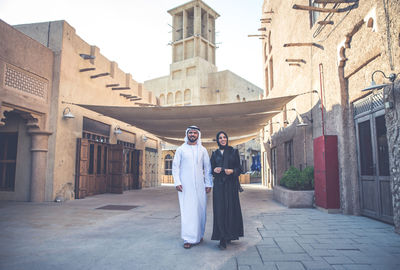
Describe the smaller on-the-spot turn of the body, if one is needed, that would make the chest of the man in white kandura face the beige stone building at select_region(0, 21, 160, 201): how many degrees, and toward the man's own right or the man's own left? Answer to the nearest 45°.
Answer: approximately 135° to the man's own right

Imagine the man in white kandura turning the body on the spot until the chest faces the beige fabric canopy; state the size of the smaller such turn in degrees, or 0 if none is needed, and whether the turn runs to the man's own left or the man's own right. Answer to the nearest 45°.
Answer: approximately 180°

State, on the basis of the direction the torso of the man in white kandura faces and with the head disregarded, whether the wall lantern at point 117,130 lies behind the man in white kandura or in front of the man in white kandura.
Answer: behind

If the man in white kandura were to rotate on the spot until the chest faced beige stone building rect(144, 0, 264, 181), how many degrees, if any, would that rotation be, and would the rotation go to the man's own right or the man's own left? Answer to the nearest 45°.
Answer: approximately 180°

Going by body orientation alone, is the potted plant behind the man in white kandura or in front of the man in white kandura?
behind

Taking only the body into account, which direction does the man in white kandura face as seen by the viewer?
toward the camera

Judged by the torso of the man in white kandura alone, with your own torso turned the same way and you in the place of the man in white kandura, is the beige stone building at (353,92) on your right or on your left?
on your left
